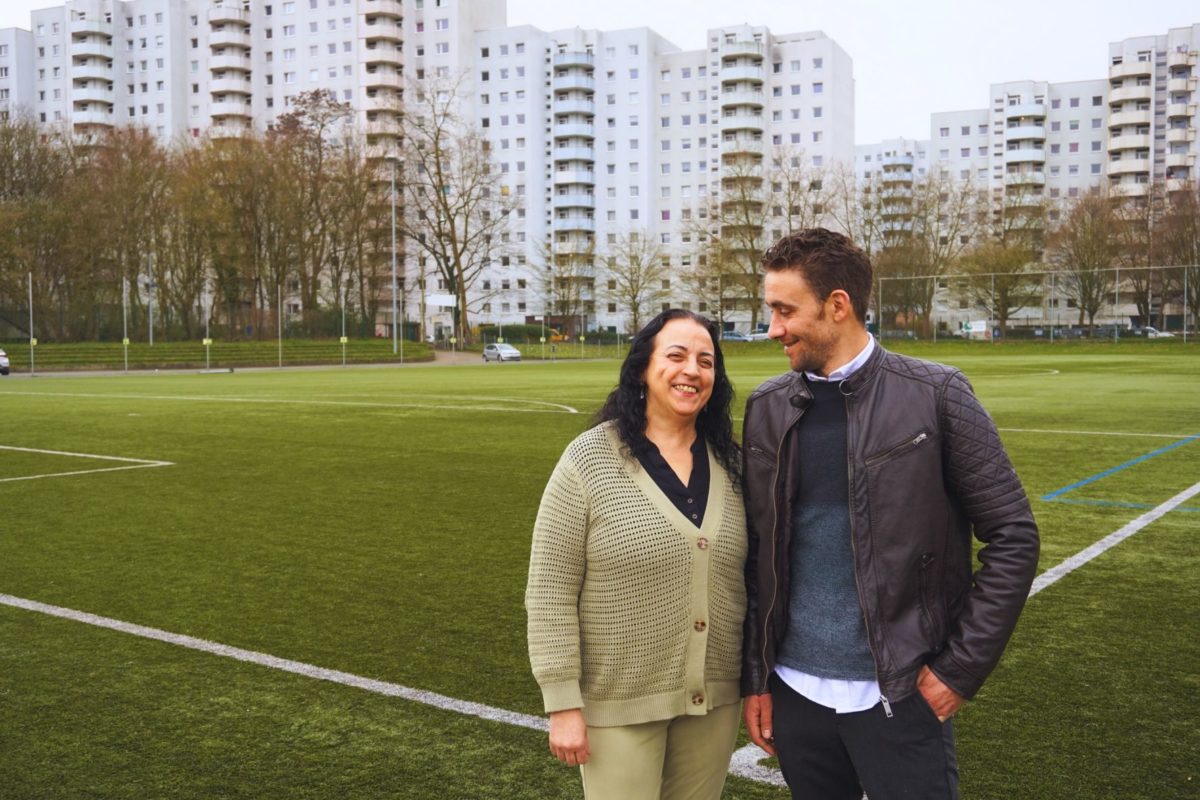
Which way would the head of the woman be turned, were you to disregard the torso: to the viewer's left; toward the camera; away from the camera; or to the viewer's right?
toward the camera

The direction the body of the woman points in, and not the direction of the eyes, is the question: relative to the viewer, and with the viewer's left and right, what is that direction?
facing the viewer and to the right of the viewer

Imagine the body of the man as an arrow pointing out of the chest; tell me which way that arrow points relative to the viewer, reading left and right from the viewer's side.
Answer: facing the viewer and to the left of the viewer

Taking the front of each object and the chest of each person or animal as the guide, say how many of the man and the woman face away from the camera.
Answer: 0
